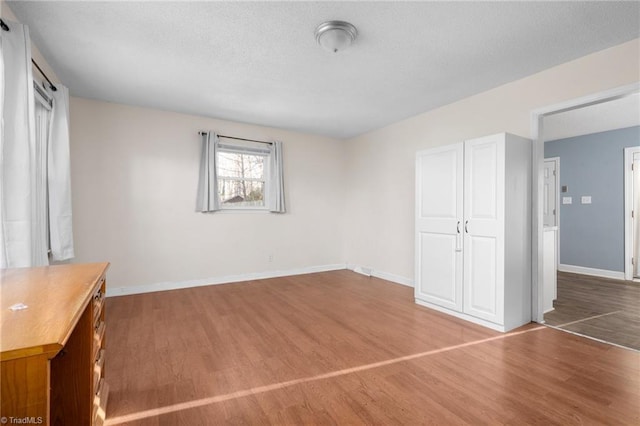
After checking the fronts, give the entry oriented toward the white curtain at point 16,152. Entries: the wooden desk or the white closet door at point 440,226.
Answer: the white closet door

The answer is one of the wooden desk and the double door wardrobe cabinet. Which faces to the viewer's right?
the wooden desk

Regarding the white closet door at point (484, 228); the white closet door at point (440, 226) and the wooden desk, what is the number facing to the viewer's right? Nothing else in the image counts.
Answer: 1

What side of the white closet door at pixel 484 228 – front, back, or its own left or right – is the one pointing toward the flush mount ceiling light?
front

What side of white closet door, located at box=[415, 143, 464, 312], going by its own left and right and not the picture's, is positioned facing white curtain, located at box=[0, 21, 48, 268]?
front

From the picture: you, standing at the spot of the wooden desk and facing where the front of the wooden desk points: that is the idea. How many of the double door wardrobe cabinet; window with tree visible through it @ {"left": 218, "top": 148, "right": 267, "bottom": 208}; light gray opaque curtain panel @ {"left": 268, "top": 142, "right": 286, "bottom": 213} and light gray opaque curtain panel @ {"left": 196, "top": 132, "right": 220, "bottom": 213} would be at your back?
0

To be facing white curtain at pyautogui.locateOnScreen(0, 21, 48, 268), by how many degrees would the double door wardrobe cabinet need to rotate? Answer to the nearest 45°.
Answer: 0° — it already faces it

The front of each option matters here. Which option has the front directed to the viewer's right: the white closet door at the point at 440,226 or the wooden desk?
the wooden desk

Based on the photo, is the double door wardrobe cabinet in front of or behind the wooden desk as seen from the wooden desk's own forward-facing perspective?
in front

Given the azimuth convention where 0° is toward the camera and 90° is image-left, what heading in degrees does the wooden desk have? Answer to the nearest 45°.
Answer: approximately 270°

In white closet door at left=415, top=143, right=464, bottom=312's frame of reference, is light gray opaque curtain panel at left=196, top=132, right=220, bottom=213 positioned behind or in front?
in front

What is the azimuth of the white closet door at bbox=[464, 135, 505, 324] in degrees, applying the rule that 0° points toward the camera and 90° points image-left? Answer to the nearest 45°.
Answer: approximately 45°

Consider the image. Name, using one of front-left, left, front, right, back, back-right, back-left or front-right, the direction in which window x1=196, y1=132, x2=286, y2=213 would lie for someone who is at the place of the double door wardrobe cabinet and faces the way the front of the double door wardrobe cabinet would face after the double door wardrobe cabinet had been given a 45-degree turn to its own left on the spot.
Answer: right

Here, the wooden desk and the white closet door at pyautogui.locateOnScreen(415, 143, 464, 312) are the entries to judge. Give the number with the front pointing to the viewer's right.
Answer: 1

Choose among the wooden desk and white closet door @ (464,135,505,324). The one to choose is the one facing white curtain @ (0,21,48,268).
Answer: the white closet door

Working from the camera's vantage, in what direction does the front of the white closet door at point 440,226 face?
facing the viewer and to the left of the viewer

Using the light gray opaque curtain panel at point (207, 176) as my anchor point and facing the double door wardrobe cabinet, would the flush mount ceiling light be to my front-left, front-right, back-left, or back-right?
front-right

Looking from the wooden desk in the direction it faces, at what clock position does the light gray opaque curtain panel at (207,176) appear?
The light gray opaque curtain panel is roughly at 10 o'clock from the wooden desk.
